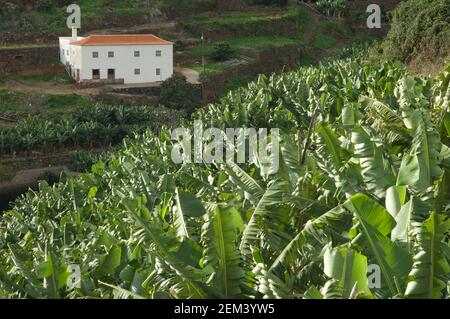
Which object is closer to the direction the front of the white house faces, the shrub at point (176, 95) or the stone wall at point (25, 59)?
the shrub

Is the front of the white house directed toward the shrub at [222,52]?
no

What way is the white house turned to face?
toward the camera

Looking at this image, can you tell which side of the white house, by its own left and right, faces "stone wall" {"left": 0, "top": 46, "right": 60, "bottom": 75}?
right

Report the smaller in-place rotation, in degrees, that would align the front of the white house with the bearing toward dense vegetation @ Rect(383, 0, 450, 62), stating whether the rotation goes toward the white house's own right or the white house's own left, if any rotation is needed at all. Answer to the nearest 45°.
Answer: approximately 45° to the white house's own left

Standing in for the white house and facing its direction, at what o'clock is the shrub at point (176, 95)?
The shrub is roughly at 10 o'clock from the white house.
